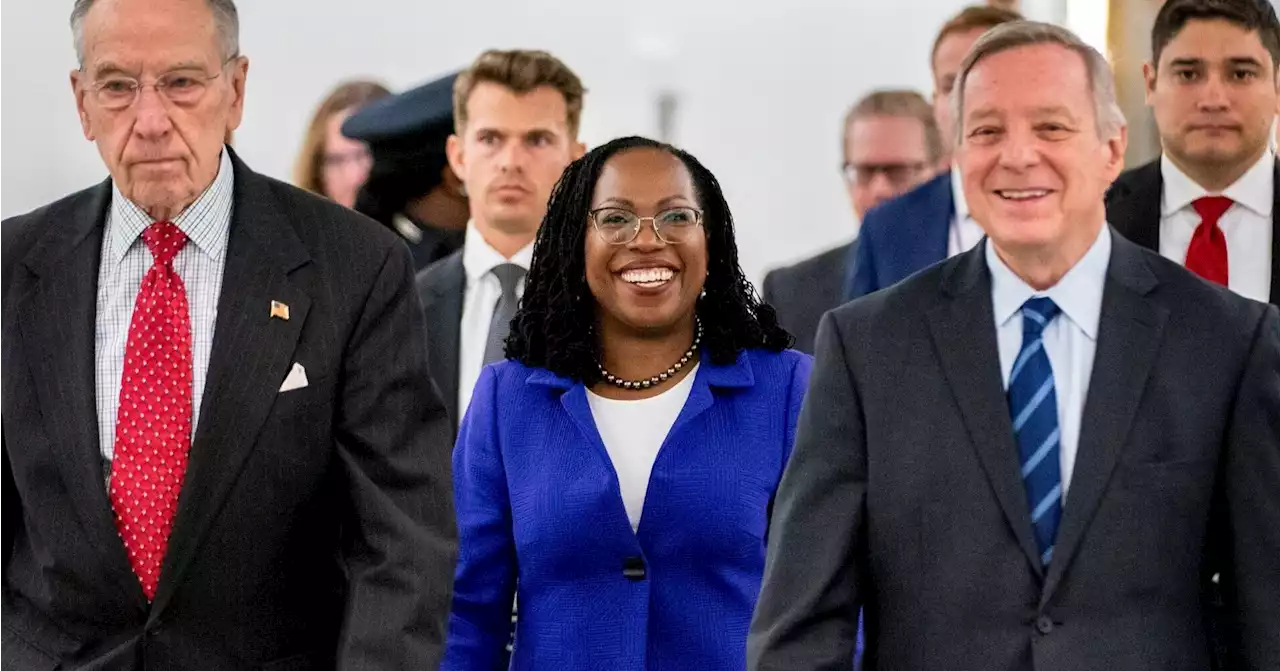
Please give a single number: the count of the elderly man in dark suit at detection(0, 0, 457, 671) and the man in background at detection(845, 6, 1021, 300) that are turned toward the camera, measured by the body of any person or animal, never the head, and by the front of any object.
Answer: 2

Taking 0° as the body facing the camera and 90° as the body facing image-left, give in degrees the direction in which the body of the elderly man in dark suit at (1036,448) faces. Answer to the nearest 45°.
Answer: approximately 0°

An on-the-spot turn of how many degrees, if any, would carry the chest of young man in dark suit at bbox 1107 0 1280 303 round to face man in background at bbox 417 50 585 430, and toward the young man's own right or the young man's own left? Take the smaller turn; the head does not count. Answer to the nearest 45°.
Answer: approximately 90° to the young man's own right

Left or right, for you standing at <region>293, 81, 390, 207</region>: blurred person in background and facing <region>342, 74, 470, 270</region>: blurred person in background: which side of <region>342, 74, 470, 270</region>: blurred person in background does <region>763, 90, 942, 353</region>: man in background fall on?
left

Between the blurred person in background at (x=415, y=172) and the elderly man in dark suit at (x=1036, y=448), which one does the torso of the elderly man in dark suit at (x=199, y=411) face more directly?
the elderly man in dark suit

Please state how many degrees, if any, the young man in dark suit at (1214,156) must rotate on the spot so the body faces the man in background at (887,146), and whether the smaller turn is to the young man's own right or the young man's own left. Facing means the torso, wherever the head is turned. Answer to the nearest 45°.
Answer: approximately 135° to the young man's own right

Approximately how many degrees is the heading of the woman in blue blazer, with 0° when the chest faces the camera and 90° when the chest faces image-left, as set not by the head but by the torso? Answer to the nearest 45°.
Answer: approximately 0°

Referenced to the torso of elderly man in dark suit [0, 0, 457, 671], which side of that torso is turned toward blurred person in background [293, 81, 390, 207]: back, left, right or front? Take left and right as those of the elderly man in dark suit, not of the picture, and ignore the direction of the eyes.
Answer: back
